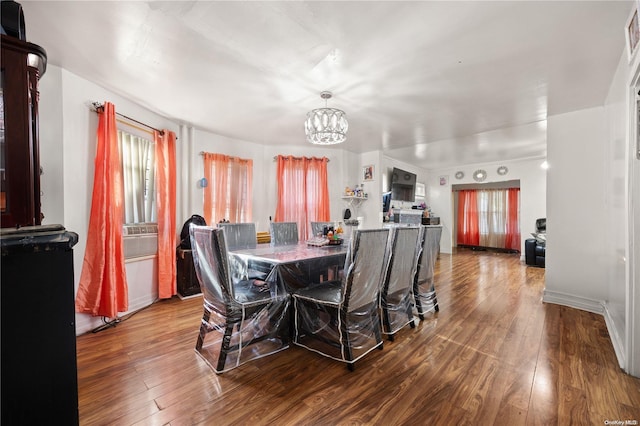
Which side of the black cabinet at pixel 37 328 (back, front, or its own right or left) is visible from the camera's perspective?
right

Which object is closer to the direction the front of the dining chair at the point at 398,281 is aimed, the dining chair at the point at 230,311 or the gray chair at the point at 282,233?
the gray chair

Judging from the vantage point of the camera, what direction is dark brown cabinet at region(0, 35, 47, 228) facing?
facing to the right of the viewer

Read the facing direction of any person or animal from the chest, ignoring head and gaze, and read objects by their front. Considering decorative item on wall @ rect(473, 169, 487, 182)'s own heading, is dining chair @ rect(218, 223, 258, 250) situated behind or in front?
in front

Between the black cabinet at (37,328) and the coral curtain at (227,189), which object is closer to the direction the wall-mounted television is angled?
the black cabinet

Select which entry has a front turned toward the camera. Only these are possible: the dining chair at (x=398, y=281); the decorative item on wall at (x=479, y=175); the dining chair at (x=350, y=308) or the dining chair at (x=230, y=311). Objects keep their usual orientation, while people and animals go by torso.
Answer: the decorative item on wall

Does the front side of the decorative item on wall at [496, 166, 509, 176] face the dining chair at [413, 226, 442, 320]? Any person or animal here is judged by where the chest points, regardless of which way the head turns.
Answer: yes

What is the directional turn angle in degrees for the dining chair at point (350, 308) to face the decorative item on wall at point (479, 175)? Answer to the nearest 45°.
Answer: approximately 90° to its right
